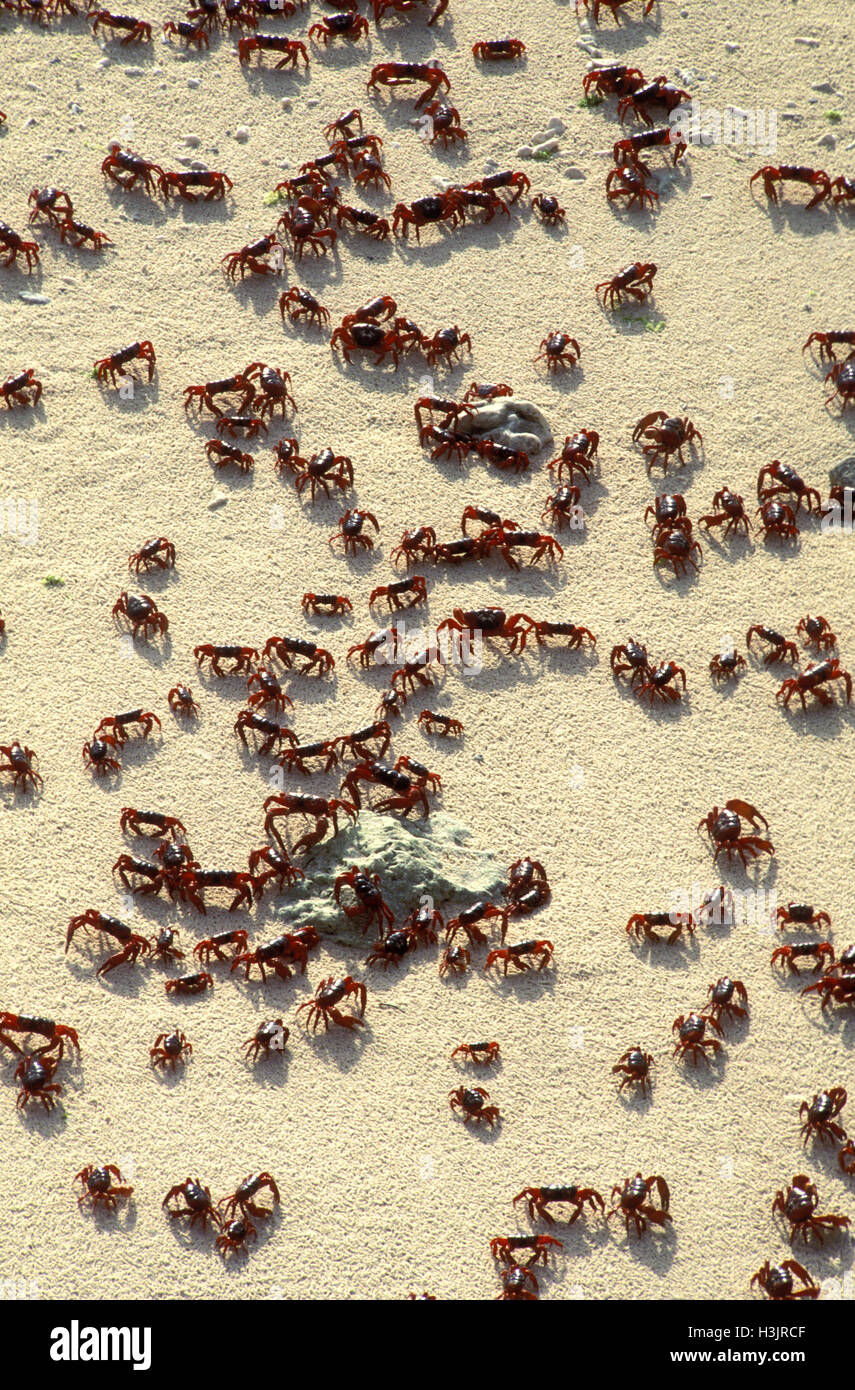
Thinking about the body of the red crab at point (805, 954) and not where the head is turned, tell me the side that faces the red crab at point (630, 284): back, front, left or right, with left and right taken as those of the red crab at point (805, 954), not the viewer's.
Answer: back

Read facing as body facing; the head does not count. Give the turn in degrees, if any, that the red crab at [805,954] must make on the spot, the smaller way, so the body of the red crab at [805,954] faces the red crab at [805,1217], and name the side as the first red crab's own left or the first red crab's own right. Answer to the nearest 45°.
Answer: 0° — it already faces it

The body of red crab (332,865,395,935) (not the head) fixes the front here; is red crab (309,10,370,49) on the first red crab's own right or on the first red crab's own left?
on the first red crab's own right

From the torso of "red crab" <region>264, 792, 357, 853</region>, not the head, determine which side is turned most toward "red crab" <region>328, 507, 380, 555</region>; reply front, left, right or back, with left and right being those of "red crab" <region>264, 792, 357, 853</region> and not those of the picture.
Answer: back

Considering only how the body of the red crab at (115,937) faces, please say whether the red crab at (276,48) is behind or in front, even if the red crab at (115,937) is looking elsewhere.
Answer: behind
